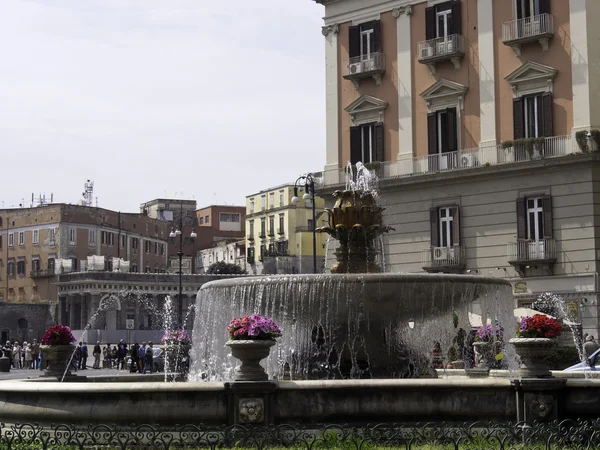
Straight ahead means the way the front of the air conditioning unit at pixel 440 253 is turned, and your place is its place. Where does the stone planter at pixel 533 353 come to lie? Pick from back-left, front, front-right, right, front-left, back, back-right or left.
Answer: front-left

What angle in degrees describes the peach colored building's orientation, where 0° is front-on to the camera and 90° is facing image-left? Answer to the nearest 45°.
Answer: approximately 45°

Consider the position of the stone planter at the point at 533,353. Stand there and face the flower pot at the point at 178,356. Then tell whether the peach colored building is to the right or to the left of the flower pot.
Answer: right

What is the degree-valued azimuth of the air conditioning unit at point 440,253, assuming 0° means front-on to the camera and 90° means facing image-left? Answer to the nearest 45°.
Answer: approximately 45°

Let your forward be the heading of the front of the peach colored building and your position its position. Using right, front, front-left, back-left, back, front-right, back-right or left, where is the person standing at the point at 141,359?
front-right

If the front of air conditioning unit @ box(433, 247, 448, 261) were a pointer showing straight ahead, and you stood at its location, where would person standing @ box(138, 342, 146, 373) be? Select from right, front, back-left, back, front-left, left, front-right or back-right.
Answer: front-right

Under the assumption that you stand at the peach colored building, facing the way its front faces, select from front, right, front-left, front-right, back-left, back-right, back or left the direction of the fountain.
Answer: front-left

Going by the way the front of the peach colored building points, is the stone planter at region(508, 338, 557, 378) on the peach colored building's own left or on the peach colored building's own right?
on the peach colored building's own left

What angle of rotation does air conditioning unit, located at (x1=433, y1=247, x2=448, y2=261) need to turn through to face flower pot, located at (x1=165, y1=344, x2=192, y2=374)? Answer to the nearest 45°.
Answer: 0° — it already faces it
